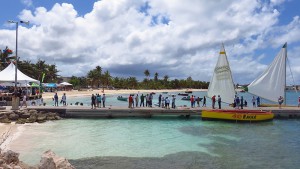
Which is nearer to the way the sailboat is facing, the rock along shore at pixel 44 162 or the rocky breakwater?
the rocky breakwater

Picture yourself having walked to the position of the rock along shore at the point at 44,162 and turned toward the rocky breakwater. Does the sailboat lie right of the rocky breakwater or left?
right

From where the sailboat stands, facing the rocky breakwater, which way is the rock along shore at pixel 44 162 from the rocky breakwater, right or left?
left

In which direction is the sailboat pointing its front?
to the viewer's left

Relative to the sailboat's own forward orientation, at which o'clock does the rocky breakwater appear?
The rocky breakwater is roughly at 11 o'clock from the sailboat.
